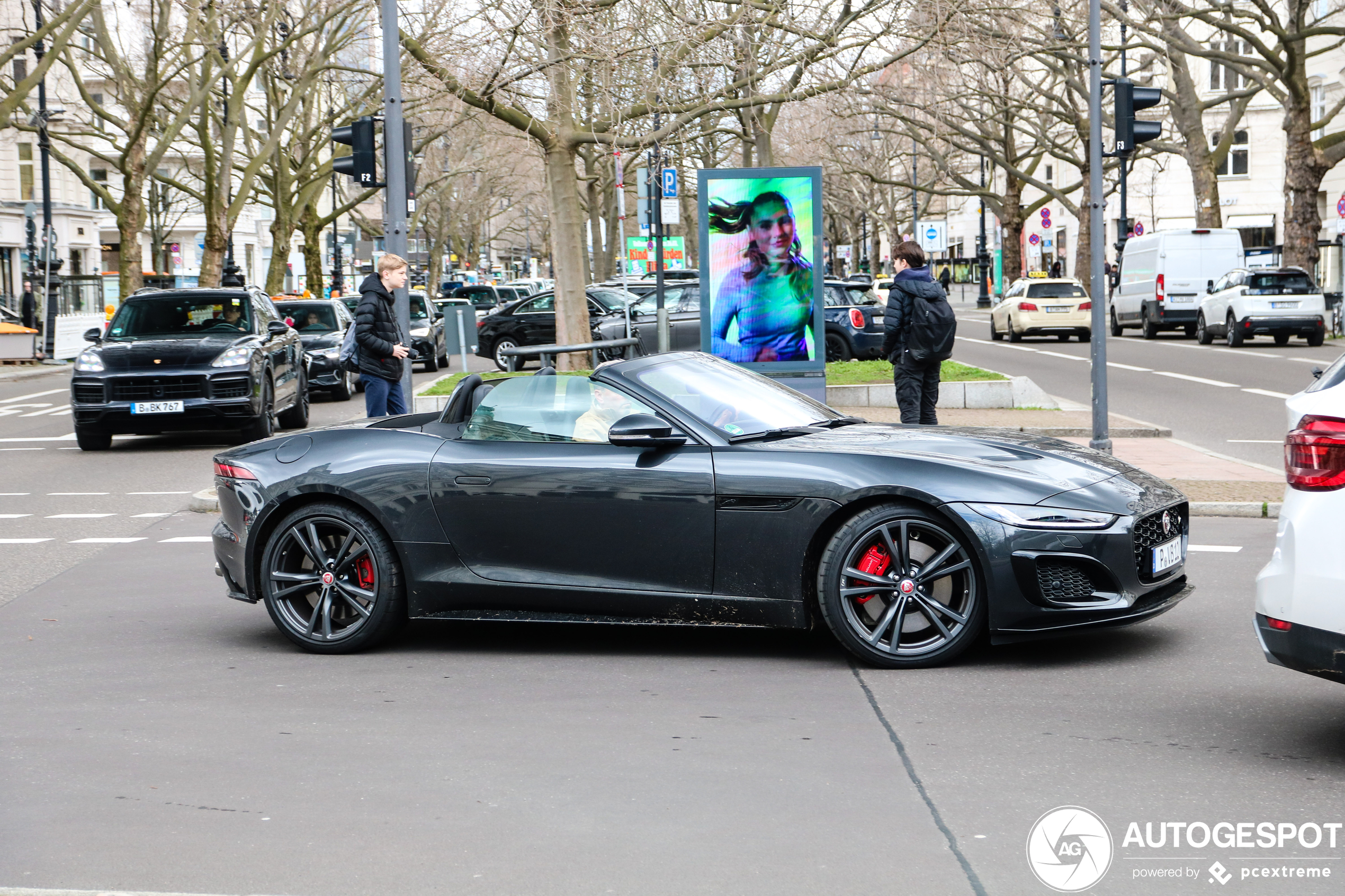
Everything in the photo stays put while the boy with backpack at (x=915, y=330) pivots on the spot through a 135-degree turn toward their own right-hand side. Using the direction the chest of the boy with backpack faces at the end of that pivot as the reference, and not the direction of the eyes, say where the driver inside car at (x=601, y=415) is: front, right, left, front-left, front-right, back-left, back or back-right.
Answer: right

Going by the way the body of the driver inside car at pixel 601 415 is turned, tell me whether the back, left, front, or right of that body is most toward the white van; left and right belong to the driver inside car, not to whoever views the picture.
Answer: left

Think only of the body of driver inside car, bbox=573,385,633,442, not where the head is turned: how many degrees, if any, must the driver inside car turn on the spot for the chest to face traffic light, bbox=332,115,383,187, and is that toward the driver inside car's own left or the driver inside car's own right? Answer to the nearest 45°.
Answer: approximately 90° to the driver inside car's own left

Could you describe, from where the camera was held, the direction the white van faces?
facing away from the viewer and to the left of the viewer

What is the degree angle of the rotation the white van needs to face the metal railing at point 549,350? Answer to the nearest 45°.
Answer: approximately 135° to its left

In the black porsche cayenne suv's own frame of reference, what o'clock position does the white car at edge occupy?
The white car at edge is roughly at 10 o'clock from the black porsche cayenne suv.

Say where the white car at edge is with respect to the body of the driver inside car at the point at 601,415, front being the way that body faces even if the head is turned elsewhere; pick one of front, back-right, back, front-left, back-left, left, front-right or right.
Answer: front-right

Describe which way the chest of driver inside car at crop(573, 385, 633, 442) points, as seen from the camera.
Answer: to the viewer's right

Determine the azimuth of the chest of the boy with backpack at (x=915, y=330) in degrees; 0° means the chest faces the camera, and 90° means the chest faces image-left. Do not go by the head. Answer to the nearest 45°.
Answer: approximately 135°

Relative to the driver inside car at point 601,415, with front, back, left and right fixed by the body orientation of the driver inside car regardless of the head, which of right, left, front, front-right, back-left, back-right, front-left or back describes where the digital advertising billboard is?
left

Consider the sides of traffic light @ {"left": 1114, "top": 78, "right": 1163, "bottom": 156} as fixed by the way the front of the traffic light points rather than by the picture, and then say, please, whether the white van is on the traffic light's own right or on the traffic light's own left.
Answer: on the traffic light's own left

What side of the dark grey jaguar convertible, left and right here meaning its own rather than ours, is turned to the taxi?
left

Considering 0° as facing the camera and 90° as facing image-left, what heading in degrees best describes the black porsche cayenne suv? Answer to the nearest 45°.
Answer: approximately 45°

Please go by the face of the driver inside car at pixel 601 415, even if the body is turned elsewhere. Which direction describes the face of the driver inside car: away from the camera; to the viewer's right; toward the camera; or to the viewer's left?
to the viewer's right

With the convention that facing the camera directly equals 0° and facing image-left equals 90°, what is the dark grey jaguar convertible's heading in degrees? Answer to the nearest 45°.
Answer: approximately 270°

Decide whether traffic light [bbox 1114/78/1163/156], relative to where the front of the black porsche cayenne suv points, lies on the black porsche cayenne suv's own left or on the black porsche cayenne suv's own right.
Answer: on the black porsche cayenne suv's own left
